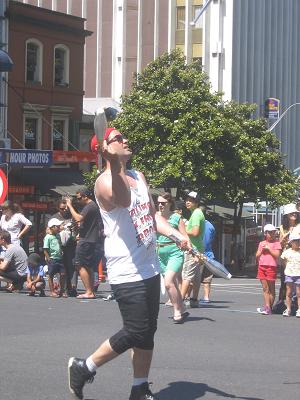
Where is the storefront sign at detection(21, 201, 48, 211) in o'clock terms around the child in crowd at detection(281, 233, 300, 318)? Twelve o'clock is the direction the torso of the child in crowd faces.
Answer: The storefront sign is roughly at 5 o'clock from the child in crowd.

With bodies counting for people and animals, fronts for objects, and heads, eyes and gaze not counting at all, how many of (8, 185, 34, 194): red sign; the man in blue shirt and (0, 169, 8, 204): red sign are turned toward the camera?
2

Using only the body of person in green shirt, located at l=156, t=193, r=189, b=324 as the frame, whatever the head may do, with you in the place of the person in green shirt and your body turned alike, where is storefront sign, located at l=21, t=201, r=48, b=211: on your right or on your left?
on your right

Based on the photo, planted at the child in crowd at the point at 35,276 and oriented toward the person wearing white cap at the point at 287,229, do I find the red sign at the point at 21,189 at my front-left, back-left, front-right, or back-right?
back-left

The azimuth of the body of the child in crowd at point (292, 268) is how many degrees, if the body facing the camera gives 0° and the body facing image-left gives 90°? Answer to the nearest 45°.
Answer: approximately 0°

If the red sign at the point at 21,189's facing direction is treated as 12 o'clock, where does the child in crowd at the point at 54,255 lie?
The child in crowd is roughly at 12 o'clock from the red sign.
